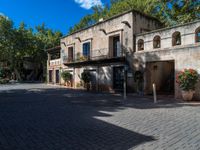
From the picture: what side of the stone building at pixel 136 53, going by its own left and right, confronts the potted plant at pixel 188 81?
left

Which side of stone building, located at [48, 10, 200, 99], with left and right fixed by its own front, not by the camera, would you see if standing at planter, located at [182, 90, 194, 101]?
left

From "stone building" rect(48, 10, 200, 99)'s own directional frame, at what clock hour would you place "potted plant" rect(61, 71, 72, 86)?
The potted plant is roughly at 3 o'clock from the stone building.

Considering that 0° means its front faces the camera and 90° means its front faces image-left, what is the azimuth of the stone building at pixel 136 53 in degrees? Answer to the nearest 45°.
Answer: approximately 45°

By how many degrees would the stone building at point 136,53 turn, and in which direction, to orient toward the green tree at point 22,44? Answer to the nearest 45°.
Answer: approximately 90° to its right
